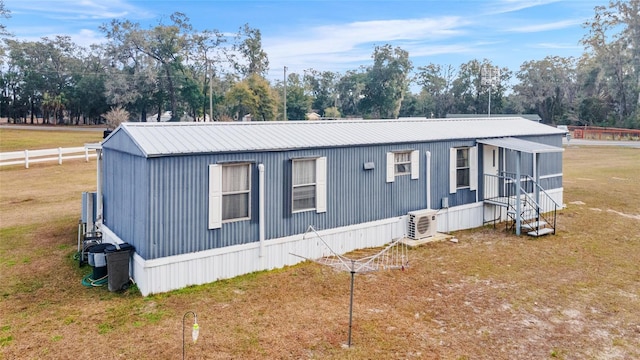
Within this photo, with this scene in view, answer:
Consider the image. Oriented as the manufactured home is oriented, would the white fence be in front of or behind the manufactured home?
behind

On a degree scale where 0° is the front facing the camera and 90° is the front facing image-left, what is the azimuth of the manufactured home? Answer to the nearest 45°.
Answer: approximately 315°

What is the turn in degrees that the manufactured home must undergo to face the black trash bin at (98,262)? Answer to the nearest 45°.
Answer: approximately 90° to its right

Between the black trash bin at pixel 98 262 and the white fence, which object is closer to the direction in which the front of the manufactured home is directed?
the black trash bin
